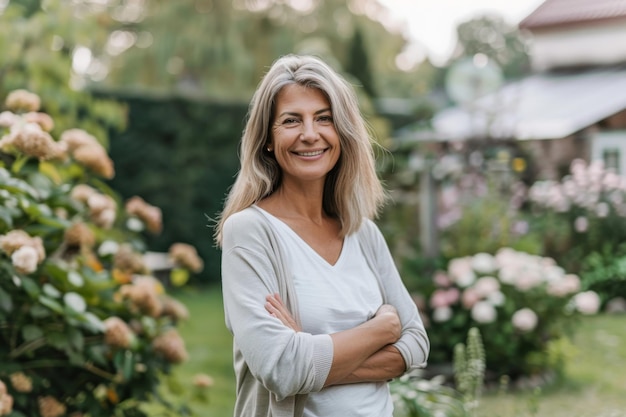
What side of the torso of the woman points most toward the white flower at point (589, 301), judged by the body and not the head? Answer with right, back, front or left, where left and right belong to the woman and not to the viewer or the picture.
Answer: left

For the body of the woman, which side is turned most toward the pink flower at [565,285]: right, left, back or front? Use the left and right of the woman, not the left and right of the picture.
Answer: left

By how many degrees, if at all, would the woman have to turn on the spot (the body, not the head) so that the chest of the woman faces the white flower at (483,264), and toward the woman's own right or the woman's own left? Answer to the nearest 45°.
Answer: approximately 135° to the woman's own left

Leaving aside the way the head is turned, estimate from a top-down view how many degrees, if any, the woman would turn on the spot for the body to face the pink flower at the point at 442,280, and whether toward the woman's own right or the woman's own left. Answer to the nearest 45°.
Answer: approximately 135° to the woman's own left

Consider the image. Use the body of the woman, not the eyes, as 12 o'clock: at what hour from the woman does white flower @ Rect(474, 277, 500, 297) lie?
The white flower is roughly at 8 o'clock from the woman.

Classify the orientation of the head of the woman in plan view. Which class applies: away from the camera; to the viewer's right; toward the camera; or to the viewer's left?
toward the camera

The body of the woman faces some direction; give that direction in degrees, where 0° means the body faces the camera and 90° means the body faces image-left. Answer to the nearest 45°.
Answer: approximately 315°

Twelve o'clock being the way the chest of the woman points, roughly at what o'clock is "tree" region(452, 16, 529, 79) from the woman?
The tree is roughly at 8 o'clock from the woman.

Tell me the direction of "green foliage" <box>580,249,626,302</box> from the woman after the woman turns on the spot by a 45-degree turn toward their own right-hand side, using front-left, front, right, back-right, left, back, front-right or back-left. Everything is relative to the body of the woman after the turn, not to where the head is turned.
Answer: back-left

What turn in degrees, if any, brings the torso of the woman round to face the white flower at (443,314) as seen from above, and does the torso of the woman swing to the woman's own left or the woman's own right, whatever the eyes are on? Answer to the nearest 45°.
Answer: approximately 135° to the woman's own left
